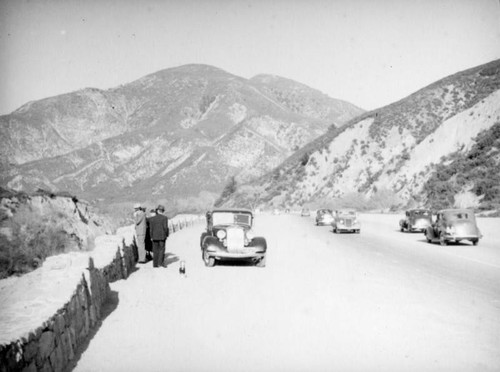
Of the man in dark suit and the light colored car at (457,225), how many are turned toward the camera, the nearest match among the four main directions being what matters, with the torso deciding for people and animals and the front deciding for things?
0

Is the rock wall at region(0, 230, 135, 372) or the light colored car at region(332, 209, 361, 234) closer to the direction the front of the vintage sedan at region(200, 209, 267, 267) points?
the rock wall

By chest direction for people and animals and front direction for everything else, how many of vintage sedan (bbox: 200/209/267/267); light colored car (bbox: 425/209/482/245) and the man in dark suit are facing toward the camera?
1

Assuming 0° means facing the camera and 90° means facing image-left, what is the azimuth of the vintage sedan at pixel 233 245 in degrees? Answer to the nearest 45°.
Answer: approximately 0°

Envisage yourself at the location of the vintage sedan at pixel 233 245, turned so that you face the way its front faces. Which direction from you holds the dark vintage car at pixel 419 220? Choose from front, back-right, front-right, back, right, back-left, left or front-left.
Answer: back-left

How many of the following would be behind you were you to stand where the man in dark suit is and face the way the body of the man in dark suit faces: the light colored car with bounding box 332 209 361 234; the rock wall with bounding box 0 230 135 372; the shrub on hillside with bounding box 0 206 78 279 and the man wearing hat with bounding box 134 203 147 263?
1

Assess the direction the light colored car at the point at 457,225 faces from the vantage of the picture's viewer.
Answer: facing away from the viewer and to the left of the viewer
